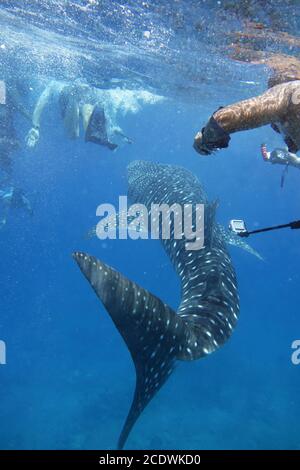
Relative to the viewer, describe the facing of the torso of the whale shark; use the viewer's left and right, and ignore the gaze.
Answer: facing away from the viewer and to the left of the viewer
